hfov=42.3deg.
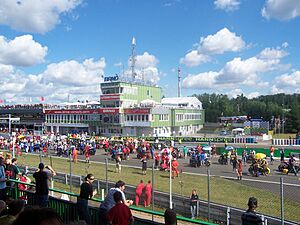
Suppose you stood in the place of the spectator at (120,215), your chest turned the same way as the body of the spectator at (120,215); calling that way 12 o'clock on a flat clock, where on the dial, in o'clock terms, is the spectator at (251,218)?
the spectator at (251,218) is roughly at 3 o'clock from the spectator at (120,215).

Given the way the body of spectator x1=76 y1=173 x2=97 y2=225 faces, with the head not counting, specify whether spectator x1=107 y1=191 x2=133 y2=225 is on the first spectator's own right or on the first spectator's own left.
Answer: on the first spectator's own right

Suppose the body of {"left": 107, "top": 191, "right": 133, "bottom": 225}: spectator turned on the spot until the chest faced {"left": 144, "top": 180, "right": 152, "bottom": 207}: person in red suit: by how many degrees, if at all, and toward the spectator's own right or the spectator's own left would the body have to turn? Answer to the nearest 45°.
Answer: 0° — they already face them

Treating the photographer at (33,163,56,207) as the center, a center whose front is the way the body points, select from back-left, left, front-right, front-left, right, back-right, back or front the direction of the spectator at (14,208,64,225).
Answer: back-right

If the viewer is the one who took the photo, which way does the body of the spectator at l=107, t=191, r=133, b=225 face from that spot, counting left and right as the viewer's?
facing away from the viewer

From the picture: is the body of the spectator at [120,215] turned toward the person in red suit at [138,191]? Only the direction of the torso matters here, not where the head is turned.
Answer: yes

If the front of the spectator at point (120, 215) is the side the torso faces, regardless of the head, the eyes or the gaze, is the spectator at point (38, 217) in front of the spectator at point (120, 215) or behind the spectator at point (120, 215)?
behind

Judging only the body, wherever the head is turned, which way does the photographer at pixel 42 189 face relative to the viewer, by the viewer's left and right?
facing away from the viewer and to the right of the viewer
